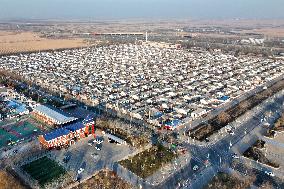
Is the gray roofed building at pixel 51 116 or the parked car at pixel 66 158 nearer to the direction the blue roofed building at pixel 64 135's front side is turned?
the parked car

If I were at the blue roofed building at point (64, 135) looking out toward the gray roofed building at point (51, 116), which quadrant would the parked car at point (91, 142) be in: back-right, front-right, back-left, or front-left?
back-right

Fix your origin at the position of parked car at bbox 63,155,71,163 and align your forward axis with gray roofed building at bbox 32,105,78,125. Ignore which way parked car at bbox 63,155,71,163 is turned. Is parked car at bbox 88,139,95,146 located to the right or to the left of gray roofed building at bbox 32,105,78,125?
right
